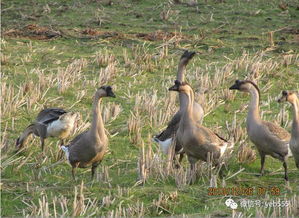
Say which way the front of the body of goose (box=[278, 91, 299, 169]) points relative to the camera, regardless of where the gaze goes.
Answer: to the viewer's left

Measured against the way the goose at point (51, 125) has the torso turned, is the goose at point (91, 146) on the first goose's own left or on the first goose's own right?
on the first goose's own left

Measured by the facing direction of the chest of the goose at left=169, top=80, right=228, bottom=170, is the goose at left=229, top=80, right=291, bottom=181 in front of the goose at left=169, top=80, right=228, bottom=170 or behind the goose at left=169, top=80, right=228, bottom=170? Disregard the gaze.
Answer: behind

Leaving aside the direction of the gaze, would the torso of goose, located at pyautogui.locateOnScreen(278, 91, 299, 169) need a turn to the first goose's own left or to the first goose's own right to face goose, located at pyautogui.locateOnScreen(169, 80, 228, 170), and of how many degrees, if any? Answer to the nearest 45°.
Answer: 0° — it already faces it

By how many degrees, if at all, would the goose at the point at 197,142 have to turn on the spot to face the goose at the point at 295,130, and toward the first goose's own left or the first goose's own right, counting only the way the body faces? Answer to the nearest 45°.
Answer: approximately 180°

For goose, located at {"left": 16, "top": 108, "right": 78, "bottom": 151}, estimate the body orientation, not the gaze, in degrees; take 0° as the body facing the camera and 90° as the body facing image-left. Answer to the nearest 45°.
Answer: approximately 90°

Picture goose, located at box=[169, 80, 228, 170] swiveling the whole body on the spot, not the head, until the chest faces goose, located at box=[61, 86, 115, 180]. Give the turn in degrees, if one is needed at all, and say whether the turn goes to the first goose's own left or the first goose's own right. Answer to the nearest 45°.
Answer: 0° — it already faces it

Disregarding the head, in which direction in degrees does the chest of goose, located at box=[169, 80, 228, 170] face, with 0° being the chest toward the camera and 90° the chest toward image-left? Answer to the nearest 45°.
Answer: approximately 90°
